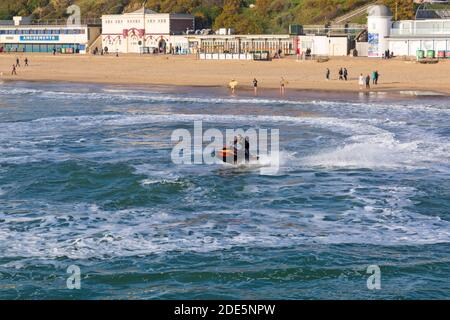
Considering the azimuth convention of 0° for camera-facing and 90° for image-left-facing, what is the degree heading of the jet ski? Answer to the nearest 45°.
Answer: approximately 90°
